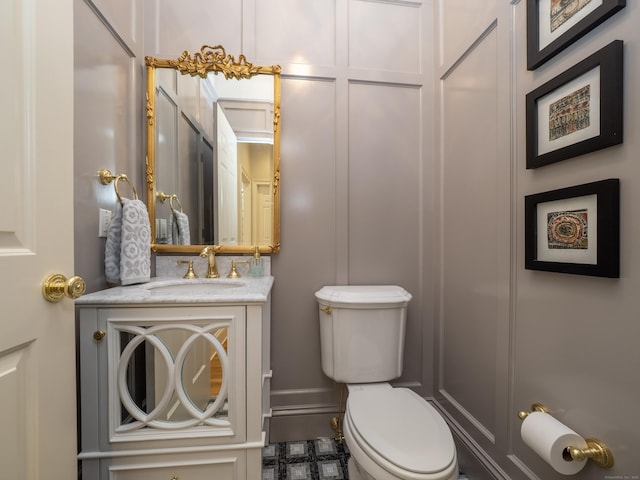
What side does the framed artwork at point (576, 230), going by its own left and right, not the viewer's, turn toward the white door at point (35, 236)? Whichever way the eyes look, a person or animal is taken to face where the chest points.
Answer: front

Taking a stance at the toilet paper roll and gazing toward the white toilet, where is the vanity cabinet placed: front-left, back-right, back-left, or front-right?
front-left

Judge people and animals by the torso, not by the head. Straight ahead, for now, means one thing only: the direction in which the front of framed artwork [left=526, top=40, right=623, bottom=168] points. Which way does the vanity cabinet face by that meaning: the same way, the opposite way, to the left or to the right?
to the left

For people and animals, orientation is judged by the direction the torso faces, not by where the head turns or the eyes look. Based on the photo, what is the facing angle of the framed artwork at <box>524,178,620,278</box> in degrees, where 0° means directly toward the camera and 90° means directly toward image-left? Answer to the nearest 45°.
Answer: approximately 45°

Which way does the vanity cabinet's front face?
toward the camera

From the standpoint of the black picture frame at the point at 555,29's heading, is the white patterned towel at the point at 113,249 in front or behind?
in front

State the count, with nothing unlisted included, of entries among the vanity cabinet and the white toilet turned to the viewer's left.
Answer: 0

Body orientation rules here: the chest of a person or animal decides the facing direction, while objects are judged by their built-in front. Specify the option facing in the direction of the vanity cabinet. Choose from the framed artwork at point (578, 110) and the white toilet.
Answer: the framed artwork

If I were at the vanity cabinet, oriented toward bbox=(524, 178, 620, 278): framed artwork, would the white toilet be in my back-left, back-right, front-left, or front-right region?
front-left

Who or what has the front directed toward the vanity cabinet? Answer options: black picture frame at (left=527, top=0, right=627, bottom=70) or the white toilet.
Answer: the black picture frame

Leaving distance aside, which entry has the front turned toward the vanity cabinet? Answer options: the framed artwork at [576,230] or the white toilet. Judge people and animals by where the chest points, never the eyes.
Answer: the framed artwork

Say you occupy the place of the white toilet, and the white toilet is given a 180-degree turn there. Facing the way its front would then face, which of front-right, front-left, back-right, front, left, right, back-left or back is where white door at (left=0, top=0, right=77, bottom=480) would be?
left

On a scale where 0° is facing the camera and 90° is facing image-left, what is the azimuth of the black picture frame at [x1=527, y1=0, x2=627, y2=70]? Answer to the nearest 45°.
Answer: approximately 45°

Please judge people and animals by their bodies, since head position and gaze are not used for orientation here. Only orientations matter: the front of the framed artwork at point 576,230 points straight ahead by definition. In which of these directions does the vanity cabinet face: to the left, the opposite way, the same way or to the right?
to the left

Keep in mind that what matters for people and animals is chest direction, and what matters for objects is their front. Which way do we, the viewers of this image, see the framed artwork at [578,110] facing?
facing the viewer and to the left of the viewer
